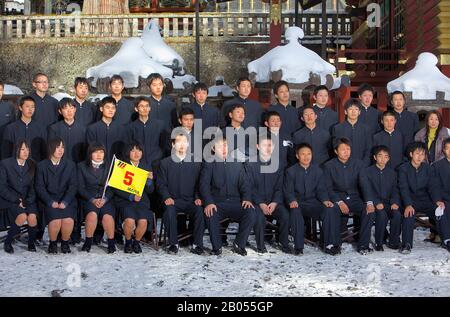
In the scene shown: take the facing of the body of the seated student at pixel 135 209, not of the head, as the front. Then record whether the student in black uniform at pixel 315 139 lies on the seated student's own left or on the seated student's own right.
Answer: on the seated student's own left

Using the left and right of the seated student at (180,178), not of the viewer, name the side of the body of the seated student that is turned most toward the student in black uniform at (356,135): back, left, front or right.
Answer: left

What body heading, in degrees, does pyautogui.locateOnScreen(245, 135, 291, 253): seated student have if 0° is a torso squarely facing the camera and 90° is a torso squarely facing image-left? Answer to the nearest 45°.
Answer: approximately 0°

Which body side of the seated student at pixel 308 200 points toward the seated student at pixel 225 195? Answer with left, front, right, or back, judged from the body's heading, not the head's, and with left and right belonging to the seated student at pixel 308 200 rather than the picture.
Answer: right

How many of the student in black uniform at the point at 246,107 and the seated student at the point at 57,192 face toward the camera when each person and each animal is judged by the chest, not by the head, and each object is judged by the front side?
2

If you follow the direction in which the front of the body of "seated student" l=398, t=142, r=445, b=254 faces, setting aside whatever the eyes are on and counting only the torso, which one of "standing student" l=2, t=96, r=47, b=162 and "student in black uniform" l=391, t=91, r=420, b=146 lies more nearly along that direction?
the standing student

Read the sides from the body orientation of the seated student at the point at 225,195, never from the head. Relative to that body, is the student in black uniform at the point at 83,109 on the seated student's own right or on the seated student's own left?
on the seated student's own right

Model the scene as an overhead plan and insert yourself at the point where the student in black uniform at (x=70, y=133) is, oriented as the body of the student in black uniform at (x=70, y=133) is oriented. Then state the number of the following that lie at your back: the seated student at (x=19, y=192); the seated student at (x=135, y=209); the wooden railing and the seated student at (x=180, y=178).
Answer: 1

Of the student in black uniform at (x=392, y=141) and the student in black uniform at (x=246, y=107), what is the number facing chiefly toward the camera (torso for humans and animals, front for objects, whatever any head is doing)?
2
